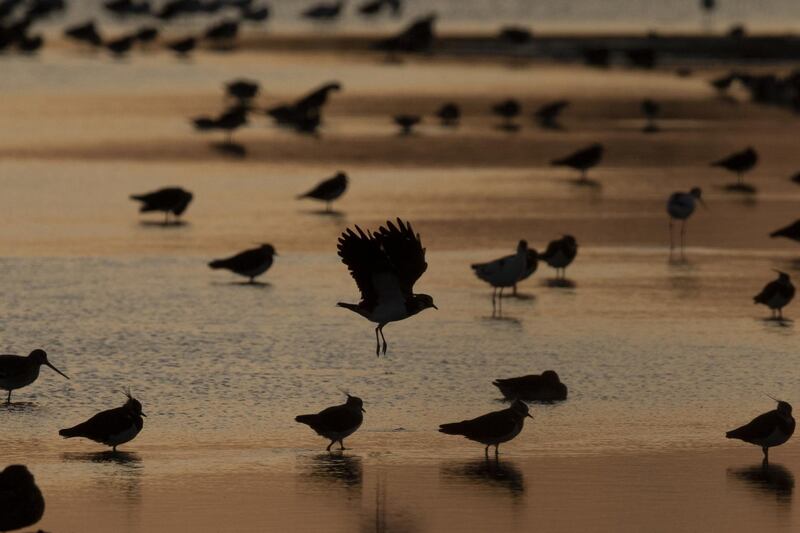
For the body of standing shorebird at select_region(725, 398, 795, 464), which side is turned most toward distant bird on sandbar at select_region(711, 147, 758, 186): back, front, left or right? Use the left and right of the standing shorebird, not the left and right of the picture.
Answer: left

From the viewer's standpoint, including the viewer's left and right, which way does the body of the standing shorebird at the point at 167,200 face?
facing to the right of the viewer

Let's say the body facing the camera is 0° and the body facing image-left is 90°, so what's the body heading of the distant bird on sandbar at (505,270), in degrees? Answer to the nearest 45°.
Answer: approximately 270°

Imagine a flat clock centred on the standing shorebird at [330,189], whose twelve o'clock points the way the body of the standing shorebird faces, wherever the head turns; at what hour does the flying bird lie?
The flying bird is roughly at 3 o'clock from the standing shorebird.

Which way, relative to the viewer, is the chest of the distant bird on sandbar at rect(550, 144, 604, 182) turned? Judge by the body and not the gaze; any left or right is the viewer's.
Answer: facing to the right of the viewer

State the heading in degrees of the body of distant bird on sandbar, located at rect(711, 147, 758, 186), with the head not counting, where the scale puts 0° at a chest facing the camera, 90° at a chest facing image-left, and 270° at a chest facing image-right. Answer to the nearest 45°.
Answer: approximately 270°

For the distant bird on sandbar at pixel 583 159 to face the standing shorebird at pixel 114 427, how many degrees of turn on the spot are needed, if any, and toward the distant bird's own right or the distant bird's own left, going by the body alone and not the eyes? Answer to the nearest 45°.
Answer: approximately 90° to the distant bird's own right

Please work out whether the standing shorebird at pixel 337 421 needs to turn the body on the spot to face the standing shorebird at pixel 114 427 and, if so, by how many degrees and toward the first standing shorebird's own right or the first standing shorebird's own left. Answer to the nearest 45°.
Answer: approximately 180°

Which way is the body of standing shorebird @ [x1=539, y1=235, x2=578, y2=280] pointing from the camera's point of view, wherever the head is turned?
to the viewer's right

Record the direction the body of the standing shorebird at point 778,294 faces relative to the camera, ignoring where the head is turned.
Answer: to the viewer's right

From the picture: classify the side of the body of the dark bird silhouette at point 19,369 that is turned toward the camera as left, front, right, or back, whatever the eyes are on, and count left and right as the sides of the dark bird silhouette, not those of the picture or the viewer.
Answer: right

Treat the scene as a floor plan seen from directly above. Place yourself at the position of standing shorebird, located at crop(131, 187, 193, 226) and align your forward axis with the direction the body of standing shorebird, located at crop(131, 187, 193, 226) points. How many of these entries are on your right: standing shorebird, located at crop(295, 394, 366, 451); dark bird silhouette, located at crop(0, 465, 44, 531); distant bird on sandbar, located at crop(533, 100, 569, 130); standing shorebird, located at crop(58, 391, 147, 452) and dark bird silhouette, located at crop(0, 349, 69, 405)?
4

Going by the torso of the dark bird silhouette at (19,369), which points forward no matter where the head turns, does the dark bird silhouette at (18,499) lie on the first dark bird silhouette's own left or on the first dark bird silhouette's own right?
on the first dark bird silhouette's own right

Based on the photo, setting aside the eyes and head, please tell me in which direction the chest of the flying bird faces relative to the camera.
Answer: to the viewer's right

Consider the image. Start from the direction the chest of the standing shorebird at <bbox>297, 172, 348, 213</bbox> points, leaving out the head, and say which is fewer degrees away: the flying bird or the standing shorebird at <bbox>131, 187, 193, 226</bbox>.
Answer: the flying bird

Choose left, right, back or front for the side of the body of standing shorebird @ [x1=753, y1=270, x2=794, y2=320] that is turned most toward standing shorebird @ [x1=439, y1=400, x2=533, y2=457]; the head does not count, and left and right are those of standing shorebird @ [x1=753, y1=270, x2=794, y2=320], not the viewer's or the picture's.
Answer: right
